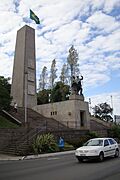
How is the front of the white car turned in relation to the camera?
facing the viewer and to the left of the viewer

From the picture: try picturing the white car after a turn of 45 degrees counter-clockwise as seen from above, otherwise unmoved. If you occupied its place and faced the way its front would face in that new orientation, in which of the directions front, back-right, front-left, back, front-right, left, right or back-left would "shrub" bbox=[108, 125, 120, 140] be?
back
